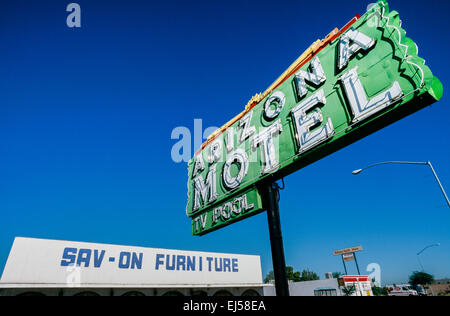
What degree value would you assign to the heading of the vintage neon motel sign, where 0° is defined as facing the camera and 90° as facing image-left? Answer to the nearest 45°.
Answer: approximately 45°
